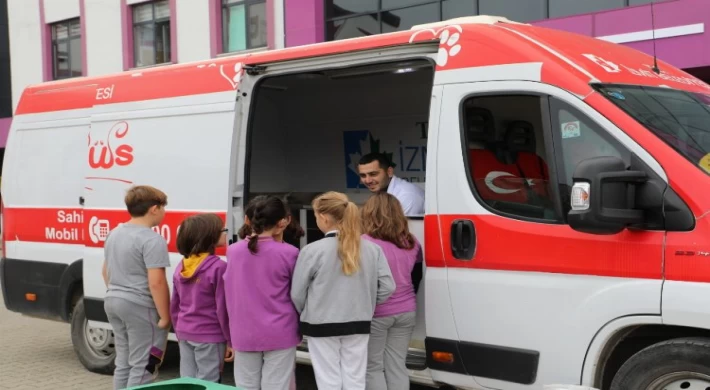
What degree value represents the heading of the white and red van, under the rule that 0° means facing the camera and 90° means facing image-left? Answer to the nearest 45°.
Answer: approximately 315°
